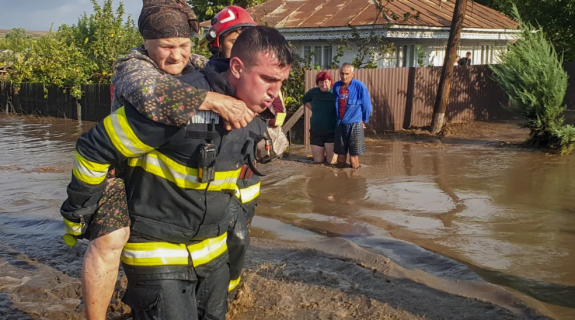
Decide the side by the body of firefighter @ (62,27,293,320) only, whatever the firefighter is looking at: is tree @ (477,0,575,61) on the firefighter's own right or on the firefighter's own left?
on the firefighter's own left

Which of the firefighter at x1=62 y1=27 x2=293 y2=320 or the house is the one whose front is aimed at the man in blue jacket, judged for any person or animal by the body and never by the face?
the house

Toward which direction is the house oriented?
toward the camera

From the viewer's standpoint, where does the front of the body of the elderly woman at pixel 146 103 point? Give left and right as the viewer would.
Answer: facing the viewer and to the right of the viewer

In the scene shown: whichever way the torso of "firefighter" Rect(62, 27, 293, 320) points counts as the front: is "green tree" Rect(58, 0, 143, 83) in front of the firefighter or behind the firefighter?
behind

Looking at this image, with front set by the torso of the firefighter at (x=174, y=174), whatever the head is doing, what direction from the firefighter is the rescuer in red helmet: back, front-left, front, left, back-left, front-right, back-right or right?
back-left

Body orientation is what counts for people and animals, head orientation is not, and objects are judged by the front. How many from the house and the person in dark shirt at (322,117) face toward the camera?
2

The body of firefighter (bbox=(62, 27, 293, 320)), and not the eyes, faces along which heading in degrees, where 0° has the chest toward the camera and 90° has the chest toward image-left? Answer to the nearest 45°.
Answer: approximately 315°

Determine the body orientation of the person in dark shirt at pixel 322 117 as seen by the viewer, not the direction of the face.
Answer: toward the camera

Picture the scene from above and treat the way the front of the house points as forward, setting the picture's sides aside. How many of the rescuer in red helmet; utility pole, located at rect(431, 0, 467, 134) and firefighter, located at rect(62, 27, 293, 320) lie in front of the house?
3

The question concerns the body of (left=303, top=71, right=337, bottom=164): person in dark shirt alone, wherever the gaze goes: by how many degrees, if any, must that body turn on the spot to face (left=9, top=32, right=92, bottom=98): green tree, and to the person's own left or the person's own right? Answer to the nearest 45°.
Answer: approximately 135° to the person's own right

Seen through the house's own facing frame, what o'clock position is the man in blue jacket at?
The man in blue jacket is roughly at 12 o'clock from the house.
